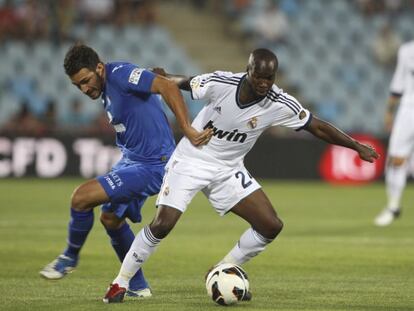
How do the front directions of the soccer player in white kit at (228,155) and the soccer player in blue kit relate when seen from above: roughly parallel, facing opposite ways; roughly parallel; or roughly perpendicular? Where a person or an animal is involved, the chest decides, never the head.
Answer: roughly perpendicular

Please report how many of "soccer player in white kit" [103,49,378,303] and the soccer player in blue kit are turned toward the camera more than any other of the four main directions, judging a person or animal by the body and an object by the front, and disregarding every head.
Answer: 1

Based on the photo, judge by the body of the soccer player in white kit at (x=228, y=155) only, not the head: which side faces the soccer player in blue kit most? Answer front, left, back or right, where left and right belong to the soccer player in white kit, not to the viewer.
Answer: right
